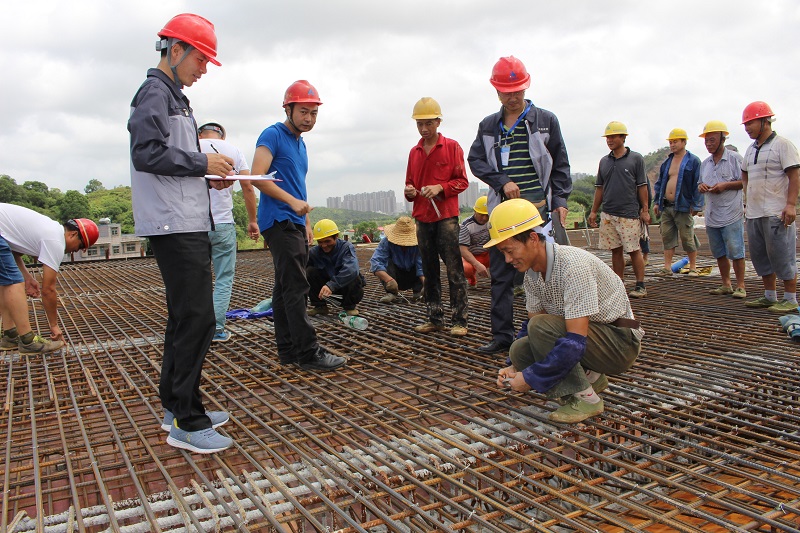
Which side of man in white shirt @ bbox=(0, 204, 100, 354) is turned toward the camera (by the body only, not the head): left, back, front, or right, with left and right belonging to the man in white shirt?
right

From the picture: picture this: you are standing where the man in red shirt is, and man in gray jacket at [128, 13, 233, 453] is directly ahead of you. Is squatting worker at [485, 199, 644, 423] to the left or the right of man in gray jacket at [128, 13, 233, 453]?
left

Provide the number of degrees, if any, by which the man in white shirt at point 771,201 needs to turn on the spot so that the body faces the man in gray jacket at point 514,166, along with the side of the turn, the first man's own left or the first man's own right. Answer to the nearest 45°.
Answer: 0° — they already face them

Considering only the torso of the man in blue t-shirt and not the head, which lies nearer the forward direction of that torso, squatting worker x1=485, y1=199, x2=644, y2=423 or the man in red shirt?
the squatting worker

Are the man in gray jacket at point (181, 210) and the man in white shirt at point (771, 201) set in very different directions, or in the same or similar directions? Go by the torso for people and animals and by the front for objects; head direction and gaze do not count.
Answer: very different directions

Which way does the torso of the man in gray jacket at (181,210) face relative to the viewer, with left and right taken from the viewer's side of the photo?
facing to the right of the viewer

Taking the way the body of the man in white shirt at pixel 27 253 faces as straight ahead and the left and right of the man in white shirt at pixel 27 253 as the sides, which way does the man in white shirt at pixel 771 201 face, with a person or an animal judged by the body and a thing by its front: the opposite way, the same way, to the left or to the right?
the opposite way

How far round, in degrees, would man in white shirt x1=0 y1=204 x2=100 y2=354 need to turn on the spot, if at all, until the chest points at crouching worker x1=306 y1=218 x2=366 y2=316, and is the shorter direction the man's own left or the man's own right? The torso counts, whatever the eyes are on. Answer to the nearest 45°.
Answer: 0° — they already face them

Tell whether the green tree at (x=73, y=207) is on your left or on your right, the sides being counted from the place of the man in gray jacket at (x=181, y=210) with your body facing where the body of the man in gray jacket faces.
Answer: on your left

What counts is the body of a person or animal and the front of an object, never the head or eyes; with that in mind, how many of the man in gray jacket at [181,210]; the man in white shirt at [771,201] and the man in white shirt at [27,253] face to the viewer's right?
2

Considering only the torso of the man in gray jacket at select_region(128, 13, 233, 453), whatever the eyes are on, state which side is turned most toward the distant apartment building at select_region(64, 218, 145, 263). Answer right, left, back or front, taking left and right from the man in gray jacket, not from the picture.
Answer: left

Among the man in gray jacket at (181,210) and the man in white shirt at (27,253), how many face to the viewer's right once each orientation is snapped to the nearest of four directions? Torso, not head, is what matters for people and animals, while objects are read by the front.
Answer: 2

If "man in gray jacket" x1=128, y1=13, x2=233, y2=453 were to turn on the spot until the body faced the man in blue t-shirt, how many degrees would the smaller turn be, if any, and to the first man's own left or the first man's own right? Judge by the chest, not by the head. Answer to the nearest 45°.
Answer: approximately 45° to the first man's own left

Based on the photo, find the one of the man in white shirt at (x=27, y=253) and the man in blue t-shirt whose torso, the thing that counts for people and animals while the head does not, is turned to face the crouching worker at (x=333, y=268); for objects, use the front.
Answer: the man in white shirt

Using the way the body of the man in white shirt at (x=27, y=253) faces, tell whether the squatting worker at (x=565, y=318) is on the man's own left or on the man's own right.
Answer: on the man's own right
